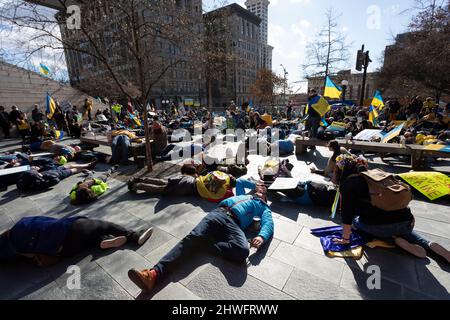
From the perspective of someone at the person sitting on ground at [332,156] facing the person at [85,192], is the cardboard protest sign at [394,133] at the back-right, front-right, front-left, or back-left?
back-right

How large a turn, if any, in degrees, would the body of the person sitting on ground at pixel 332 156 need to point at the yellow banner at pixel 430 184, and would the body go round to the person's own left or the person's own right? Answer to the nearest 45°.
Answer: approximately 180°

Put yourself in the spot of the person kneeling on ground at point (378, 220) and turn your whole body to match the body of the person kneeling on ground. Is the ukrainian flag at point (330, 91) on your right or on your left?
on your right

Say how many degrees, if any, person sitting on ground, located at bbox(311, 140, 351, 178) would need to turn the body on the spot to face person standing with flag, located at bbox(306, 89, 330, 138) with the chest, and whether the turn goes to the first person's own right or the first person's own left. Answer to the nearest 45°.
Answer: approximately 90° to the first person's own right

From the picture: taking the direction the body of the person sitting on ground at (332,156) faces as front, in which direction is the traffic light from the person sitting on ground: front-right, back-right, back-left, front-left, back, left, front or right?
right

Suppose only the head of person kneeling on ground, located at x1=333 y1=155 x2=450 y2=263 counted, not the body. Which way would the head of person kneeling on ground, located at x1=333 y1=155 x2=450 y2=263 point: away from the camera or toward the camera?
away from the camera

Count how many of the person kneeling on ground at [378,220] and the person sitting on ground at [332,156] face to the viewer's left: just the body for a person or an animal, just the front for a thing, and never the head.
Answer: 2

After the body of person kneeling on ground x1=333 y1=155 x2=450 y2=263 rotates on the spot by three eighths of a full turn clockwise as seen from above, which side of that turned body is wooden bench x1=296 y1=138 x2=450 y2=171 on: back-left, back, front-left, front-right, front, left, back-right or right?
front-left

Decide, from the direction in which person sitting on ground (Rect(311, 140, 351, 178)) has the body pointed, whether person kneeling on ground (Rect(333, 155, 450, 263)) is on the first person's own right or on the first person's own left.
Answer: on the first person's own left

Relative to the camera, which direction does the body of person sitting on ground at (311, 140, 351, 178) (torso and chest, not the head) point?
to the viewer's left
